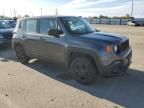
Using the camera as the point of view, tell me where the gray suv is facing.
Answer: facing the viewer and to the right of the viewer
